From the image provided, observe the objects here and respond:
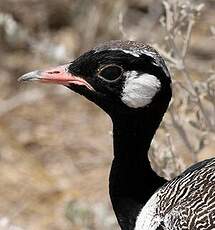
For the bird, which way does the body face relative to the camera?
to the viewer's left
